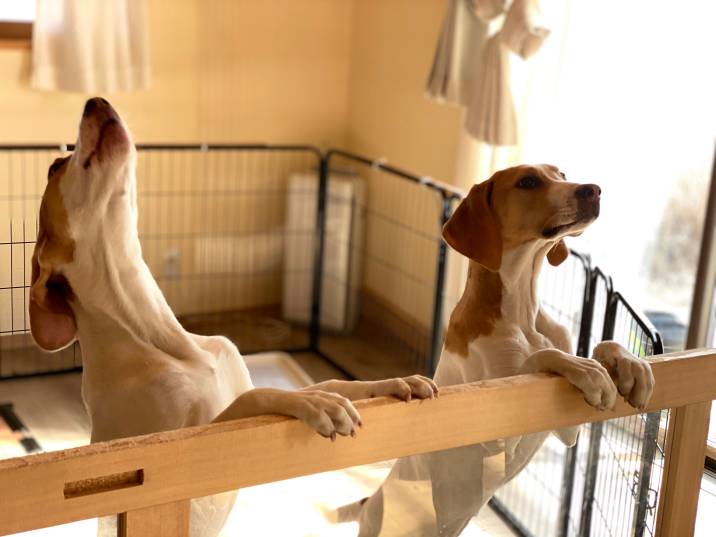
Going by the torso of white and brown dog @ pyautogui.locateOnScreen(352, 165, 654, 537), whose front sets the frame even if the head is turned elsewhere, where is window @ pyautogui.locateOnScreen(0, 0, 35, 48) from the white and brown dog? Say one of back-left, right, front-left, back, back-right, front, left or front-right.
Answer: back

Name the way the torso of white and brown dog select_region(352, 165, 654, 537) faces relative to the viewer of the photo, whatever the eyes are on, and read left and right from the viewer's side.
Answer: facing the viewer and to the right of the viewer

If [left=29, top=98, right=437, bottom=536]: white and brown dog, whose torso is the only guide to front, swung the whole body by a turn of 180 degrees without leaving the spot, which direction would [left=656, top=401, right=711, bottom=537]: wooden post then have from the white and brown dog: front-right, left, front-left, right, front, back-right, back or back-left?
back-right

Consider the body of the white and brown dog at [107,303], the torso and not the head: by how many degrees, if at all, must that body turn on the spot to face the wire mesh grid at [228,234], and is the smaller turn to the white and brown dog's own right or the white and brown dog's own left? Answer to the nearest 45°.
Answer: approximately 135° to the white and brown dog's own left

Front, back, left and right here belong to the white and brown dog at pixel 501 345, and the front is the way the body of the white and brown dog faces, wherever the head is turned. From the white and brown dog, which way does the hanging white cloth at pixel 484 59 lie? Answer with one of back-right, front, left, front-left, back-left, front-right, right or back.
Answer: back-left

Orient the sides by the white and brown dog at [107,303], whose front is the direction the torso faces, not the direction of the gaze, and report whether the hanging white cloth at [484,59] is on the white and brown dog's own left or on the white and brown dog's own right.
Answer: on the white and brown dog's own left

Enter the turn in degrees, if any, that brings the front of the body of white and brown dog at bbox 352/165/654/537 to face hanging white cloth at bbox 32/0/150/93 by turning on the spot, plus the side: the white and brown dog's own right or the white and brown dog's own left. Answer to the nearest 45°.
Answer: approximately 180°

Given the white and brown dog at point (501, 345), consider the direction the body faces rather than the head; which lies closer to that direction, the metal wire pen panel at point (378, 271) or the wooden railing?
the wooden railing

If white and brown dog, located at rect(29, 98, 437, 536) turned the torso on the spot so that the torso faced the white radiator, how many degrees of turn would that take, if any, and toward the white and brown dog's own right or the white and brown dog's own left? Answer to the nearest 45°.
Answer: approximately 135° to the white and brown dog's own left

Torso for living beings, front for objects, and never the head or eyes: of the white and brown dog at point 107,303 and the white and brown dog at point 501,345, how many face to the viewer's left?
0
